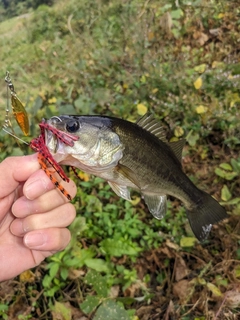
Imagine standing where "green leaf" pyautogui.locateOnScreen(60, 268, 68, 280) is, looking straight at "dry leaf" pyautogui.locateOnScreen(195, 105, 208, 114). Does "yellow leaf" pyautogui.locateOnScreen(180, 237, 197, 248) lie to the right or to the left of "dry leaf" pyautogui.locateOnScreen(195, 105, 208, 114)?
right

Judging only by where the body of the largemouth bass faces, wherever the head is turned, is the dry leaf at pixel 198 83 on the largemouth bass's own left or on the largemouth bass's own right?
on the largemouth bass's own right

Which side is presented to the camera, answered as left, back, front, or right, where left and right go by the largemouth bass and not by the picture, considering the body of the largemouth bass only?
left

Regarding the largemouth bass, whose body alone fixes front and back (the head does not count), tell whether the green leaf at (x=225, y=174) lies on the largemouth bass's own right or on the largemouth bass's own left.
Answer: on the largemouth bass's own right
